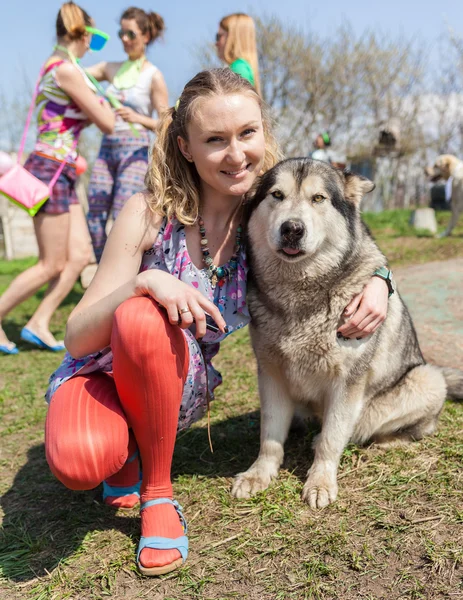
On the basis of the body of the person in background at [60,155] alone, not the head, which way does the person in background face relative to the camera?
to the viewer's right

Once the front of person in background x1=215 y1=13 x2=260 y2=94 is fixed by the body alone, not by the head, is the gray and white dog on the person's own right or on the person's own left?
on the person's own left

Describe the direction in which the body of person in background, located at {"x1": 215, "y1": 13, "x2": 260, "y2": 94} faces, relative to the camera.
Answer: to the viewer's left

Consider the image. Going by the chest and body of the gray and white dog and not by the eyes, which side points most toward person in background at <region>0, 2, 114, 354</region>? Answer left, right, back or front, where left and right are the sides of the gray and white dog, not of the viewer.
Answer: right

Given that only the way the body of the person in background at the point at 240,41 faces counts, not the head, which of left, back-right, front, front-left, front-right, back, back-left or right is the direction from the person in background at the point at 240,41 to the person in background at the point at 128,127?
front

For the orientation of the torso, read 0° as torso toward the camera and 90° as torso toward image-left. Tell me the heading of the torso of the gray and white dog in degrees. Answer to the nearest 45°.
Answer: approximately 45°

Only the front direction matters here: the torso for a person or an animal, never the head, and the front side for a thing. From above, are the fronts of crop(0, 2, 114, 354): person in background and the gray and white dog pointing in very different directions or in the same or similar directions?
very different directions

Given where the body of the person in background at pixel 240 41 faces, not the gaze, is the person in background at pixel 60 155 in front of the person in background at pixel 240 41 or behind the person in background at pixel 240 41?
in front

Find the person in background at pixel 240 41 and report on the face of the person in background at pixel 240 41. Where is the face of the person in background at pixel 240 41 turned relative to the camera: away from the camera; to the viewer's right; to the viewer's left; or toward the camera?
to the viewer's left

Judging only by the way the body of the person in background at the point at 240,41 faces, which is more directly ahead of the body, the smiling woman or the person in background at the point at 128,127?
the person in background

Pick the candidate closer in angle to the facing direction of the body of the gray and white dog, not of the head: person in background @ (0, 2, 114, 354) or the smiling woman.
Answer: the smiling woman

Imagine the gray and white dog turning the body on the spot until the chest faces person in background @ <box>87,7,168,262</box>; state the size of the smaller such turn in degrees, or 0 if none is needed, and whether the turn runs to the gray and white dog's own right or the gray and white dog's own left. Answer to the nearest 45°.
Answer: approximately 90° to the gray and white dog's own right

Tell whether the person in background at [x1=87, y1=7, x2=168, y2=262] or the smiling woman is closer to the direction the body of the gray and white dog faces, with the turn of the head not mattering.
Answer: the smiling woman

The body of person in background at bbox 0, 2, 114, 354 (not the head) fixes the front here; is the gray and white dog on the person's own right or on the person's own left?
on the person's own right
